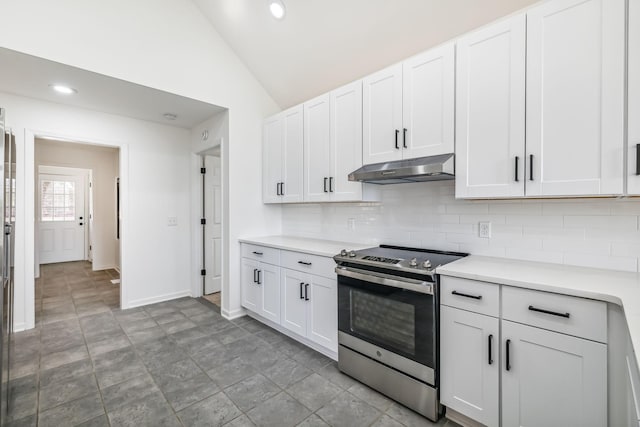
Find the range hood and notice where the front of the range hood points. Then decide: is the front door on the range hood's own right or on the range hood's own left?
on the range hood's own right

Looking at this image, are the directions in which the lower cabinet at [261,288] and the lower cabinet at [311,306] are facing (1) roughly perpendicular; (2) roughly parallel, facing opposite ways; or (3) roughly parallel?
roughly parallel

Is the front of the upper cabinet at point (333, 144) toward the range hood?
no

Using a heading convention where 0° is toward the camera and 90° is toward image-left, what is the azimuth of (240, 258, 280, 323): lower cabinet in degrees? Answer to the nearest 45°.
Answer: approximately 45°

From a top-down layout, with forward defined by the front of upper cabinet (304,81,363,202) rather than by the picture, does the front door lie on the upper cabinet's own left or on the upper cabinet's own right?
on the upper cabinet's own right

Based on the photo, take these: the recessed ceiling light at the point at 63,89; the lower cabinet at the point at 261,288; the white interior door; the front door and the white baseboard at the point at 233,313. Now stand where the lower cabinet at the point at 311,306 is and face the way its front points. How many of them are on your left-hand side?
0

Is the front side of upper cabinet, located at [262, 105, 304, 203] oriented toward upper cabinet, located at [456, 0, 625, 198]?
no

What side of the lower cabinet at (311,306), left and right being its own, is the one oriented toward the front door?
right

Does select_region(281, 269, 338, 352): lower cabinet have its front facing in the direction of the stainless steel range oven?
no

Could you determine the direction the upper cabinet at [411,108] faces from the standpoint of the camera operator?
facing the viewer and to the left of the viewer

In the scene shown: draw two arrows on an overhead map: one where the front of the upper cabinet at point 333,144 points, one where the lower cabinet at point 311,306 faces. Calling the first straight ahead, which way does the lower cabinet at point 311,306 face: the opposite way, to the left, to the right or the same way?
the same way

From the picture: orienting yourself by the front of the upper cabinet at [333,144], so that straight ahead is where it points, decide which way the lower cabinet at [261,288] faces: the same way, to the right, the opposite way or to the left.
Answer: the same way

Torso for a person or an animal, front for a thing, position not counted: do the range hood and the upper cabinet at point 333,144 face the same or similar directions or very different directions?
same or similar directions

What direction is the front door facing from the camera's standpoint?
toward the camera

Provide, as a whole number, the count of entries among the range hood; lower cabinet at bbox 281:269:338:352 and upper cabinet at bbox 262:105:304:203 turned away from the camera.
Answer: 0

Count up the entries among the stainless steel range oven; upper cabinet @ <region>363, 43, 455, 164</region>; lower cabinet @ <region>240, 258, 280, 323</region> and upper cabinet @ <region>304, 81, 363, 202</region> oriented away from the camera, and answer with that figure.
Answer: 0

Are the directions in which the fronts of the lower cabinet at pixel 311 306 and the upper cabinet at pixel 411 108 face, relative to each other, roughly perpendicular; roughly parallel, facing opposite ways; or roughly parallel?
roughly parallel

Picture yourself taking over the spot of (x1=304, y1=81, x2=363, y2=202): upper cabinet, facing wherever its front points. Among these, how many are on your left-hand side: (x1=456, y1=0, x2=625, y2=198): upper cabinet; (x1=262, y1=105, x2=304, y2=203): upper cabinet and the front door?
1
